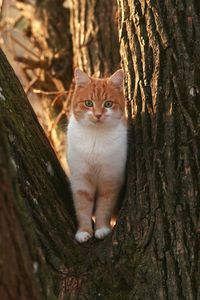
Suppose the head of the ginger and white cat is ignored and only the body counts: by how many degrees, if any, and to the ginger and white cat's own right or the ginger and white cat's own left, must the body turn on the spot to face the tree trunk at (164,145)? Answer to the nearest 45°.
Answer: approximately 45° to the ginger and white cat's own left

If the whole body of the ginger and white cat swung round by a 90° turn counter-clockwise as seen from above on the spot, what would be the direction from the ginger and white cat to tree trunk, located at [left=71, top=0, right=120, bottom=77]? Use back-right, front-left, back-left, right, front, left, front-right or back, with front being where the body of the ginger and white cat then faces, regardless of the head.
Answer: left

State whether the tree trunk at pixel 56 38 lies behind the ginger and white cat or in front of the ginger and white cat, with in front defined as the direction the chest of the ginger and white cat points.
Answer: behind

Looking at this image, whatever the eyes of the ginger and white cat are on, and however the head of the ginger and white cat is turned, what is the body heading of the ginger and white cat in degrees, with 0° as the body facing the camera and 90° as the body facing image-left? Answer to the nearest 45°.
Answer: approximately 0°

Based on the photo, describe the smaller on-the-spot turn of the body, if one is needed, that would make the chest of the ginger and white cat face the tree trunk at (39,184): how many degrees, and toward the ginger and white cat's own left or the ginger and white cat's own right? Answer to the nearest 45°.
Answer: approximately 45° to the ginger and white cat's own right
